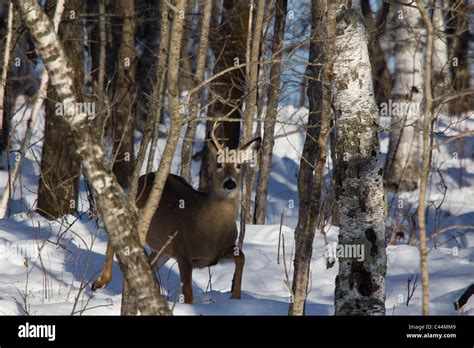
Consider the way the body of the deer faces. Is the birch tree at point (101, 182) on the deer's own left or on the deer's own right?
on the deer's own right

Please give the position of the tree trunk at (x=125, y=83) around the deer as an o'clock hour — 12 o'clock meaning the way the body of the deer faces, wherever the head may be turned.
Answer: The tree trunk is roughly at 7 o'clock from the deer.

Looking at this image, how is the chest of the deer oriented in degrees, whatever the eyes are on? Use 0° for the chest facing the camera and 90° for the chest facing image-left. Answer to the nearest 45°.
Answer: approximately 315°

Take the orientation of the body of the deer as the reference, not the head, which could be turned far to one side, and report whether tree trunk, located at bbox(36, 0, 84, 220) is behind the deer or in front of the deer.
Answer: behind

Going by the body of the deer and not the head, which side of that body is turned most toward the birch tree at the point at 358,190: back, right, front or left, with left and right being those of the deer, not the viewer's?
front

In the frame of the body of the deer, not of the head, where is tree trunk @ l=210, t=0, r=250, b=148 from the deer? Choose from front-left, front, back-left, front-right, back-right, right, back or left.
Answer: back-left
